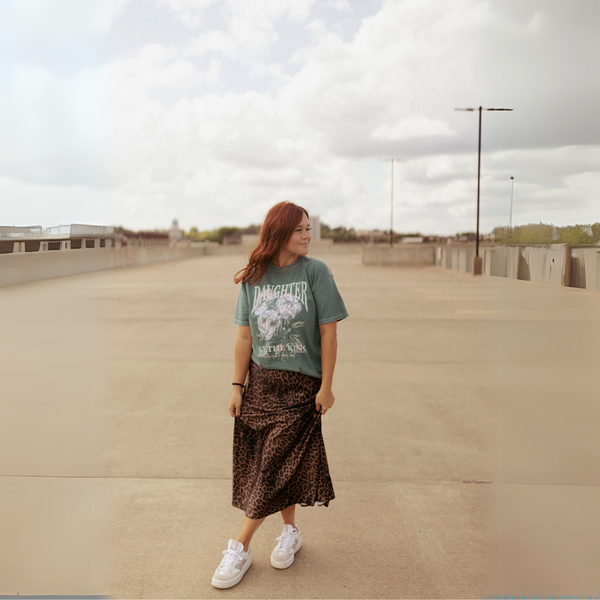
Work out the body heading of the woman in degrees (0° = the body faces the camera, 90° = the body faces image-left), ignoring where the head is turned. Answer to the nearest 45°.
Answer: approximately 0°

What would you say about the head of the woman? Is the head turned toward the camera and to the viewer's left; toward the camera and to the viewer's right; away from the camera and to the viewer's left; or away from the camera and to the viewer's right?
toward the camera and to the viewer's right

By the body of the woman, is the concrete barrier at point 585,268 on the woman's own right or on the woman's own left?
on the woman's own left

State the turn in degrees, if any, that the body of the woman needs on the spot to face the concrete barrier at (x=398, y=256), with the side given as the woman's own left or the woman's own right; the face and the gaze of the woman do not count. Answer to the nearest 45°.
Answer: approximately 180°

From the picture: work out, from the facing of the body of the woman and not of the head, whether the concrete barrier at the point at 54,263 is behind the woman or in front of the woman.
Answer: behind

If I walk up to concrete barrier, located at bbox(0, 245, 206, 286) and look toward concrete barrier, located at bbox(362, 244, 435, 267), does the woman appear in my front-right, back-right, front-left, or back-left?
back-right
